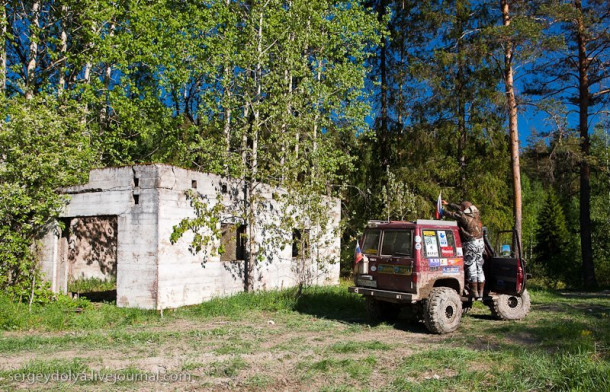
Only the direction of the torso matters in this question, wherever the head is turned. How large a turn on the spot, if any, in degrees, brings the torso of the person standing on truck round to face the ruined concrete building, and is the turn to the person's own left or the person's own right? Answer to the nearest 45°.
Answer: approximately 45° to the person's own left

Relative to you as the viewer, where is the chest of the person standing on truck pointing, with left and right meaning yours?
facing away from the viewer and to the left of the viewer

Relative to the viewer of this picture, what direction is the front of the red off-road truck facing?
facing away from the viewer and to the right of the viewer

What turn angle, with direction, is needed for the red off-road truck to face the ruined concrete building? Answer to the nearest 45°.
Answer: approximately 135° to its left

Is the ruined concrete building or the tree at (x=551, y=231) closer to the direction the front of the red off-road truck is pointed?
the tree

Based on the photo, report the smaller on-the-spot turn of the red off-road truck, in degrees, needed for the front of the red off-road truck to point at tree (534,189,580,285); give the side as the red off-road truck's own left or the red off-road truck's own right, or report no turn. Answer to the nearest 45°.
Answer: approximately 45° to the red off-road truck's own left
